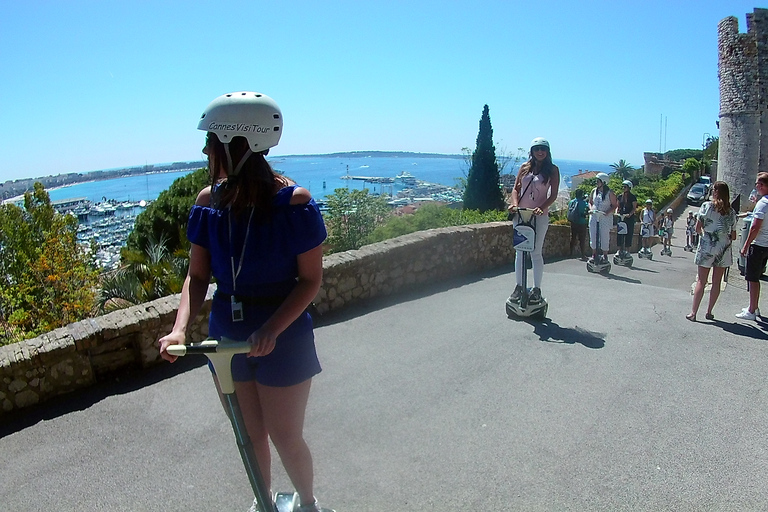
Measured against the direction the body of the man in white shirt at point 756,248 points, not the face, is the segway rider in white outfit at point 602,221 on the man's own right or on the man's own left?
on the man's own right

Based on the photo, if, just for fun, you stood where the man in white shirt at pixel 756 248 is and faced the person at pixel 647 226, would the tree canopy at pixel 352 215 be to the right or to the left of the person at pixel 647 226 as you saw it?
left

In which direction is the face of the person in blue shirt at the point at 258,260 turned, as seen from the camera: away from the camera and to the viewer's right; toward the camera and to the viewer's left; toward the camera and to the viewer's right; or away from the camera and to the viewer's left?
away from the camera and to the viewer's left

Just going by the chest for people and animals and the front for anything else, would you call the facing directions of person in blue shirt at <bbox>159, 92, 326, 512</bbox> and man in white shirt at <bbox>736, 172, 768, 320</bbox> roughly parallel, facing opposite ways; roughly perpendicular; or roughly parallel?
roughly perpendicular

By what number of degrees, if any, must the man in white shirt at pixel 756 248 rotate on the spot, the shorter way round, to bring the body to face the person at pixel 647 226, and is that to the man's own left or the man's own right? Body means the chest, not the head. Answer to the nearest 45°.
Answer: approximately 90° to the man's own right

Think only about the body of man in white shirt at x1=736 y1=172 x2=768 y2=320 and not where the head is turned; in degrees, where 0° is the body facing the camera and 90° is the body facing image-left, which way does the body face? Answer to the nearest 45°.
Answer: approximately 90°

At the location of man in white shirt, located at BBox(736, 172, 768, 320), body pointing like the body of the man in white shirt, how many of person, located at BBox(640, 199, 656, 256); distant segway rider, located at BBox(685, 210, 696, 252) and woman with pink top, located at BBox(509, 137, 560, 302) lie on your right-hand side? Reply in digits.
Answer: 2

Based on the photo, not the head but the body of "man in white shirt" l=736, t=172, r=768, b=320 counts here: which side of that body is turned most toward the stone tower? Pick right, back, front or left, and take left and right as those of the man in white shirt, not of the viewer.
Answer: right
